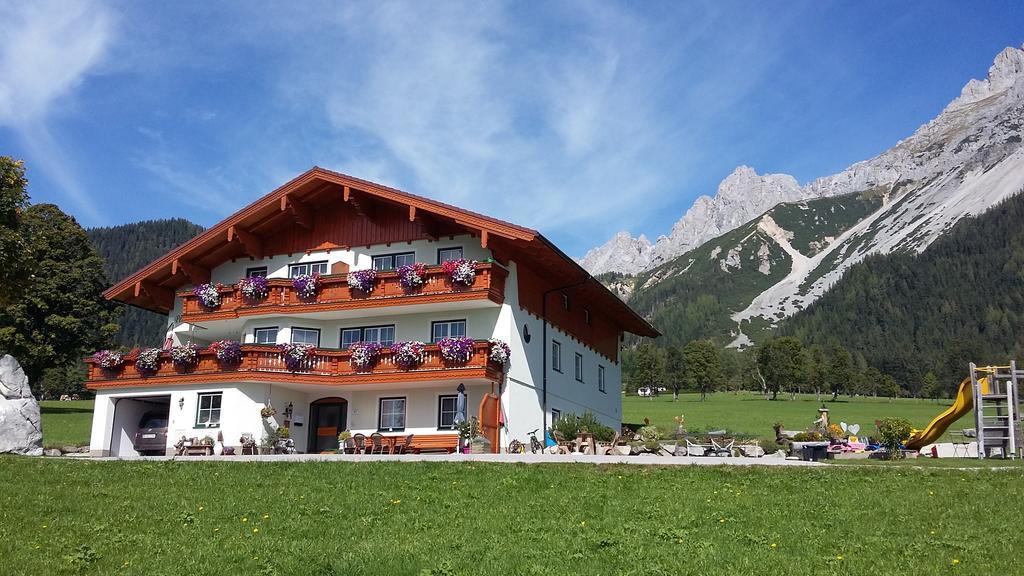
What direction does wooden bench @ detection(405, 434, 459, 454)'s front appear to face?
toward the camera

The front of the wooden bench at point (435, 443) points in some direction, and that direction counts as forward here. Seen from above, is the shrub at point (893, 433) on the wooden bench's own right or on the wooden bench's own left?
on the wooden bench's own left

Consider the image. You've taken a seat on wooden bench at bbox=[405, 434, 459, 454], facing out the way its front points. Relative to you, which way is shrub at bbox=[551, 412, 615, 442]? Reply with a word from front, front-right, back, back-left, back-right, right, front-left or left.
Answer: left
